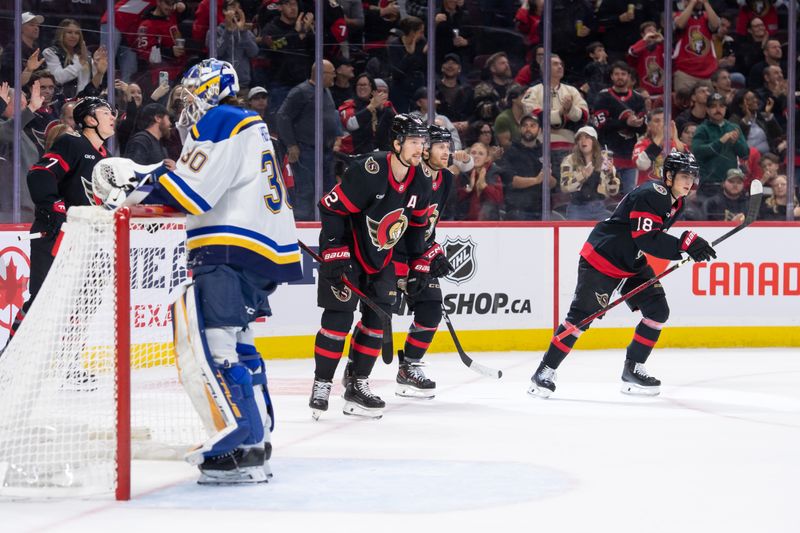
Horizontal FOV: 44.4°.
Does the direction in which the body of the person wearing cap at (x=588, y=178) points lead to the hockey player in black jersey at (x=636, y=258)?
yes

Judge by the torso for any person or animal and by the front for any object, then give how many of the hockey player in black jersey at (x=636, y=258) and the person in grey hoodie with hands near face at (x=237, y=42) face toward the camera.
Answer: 1

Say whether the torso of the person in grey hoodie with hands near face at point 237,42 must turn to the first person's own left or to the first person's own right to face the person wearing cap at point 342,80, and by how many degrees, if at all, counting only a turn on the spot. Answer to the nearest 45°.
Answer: approximately 90° to the first person's own left

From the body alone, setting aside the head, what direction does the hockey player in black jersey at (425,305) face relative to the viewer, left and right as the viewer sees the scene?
facing the viewer and to the right of the viewer

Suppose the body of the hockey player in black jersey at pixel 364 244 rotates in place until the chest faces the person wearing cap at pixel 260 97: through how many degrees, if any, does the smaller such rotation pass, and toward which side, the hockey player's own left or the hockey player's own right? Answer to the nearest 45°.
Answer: approximately 135° to the hockey player's own left

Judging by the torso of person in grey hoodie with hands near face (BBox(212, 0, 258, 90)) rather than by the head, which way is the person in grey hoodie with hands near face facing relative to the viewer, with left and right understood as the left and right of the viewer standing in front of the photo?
facing the viewer

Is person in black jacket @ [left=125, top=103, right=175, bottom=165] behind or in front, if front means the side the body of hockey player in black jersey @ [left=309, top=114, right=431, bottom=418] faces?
behind

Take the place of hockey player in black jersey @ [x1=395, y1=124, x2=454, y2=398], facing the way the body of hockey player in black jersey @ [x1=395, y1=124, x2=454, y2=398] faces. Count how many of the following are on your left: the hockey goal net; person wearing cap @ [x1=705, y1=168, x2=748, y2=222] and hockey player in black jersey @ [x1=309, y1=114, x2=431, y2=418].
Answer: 1

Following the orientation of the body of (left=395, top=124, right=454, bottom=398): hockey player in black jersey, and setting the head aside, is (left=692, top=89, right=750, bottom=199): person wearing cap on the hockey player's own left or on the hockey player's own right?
on the hockey player's own left
